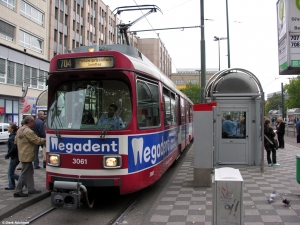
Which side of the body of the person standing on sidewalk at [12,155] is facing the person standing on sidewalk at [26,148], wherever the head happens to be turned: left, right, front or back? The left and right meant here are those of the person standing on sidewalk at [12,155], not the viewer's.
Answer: left

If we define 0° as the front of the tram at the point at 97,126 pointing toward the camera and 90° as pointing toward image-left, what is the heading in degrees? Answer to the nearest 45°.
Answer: approximately 45°

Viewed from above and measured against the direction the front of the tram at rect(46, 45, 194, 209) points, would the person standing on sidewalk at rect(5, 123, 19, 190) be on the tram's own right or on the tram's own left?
on the tram's own right

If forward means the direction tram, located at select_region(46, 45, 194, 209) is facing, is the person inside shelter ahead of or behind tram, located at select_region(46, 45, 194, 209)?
behind

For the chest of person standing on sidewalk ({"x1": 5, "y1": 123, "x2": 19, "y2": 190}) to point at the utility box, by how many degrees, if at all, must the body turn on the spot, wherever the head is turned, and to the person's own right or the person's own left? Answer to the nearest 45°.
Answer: approximately 135° to the person's own left

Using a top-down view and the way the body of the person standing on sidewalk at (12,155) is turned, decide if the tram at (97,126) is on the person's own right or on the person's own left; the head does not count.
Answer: on the person's own left
